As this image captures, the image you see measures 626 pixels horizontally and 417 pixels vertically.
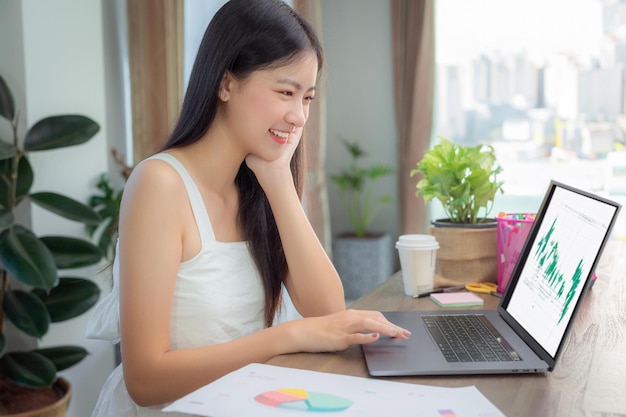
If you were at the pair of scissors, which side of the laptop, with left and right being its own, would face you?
right

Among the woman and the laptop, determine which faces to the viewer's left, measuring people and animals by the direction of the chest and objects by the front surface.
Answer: the laptop

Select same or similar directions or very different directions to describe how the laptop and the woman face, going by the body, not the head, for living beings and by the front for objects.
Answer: very different directions

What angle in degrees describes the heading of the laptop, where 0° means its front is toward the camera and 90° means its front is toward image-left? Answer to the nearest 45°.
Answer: approximately 90°

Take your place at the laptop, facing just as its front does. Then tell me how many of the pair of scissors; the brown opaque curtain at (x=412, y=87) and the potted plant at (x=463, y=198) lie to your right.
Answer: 3

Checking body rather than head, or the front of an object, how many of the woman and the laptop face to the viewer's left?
1

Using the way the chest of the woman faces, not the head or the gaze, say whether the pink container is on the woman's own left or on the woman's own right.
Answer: on the woman's own left

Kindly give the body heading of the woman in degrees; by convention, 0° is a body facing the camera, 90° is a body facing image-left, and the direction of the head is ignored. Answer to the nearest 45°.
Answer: approximately 315°

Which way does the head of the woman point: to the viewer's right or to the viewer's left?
to the viewer's right
